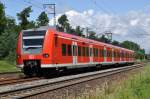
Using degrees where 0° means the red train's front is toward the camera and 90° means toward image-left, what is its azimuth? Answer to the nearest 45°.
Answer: approximately 45°
